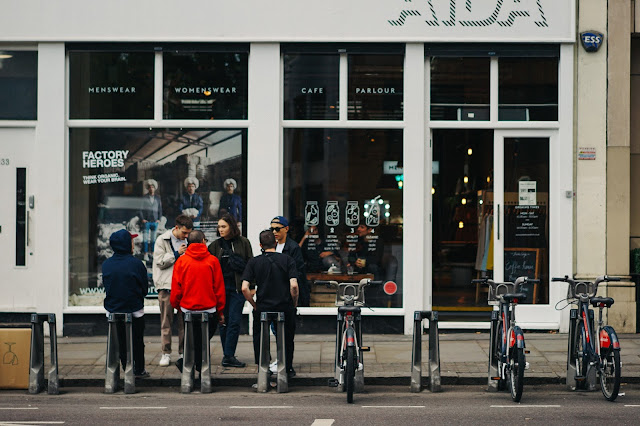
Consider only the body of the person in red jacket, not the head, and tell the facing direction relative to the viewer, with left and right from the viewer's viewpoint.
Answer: facing away from the viewer

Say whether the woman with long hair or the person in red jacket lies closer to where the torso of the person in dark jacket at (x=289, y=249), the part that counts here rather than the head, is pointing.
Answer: the person in red jacket

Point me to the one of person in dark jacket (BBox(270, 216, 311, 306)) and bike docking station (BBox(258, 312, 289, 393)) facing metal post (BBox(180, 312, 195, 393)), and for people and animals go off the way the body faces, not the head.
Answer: the person in dark jacket

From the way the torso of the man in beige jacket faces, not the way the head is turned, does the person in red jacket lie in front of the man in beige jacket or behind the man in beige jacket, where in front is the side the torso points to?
in front
